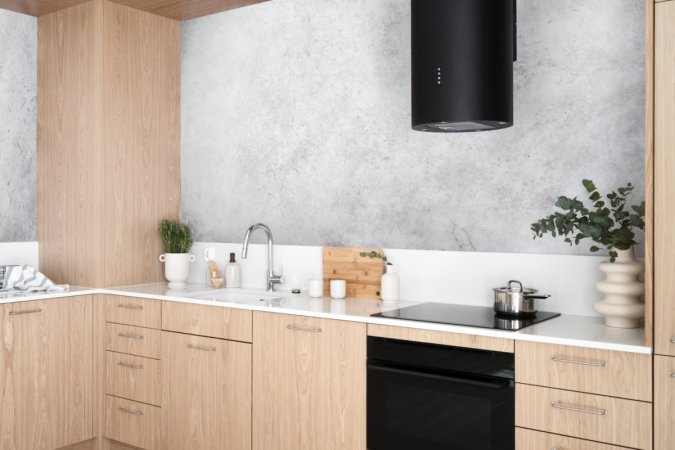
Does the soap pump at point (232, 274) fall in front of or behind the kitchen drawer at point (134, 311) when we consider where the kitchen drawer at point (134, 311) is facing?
behind

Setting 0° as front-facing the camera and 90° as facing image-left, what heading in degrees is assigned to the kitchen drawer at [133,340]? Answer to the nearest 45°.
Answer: approximately 45°

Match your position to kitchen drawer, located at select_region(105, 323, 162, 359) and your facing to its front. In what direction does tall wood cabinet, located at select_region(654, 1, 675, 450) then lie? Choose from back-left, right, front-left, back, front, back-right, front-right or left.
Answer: left

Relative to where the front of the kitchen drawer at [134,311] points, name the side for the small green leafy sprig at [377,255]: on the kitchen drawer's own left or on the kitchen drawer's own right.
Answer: on the kitchen drawer's own left

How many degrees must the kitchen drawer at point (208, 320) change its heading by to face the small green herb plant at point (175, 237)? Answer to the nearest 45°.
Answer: approximately 135° to its right

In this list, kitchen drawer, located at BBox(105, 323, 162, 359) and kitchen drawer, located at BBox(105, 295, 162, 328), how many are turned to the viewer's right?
0

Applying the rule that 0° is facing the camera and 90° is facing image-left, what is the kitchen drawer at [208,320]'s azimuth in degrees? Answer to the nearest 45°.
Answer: approximately 45°

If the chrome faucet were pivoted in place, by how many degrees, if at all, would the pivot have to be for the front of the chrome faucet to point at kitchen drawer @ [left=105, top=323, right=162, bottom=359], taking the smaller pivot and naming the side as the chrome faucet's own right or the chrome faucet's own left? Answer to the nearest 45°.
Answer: approximately 45° to the chrome faucet's own right

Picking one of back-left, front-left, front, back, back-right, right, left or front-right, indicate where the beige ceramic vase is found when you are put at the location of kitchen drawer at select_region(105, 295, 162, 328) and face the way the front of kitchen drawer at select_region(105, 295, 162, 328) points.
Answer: left

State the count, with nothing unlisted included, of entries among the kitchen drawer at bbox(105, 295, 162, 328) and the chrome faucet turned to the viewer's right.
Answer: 0
